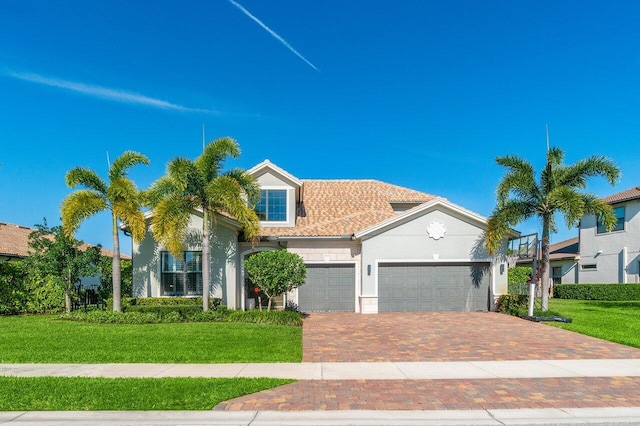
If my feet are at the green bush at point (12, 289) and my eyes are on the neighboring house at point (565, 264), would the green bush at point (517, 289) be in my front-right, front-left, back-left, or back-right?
front-right

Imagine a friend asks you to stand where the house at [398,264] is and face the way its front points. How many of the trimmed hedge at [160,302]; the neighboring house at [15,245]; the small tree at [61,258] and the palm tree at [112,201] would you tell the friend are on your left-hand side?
0

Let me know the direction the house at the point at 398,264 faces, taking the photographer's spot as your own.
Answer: facing the viewer

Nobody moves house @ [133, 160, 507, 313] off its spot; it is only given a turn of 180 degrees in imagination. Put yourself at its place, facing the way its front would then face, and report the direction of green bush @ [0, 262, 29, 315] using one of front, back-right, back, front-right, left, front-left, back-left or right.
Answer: left

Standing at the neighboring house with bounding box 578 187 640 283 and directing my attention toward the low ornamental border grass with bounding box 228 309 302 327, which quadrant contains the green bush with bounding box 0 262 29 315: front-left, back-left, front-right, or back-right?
front-right

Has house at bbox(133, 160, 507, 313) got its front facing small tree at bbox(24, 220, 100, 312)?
no
